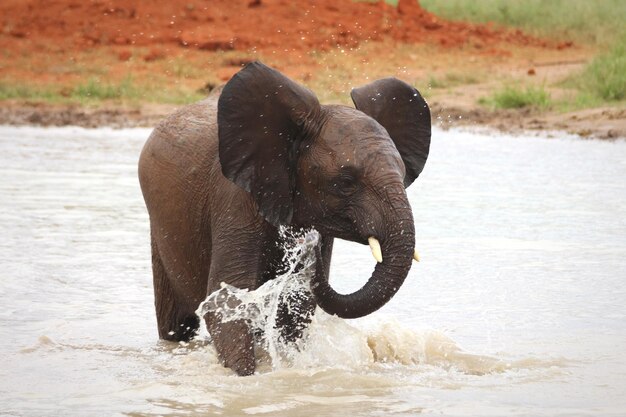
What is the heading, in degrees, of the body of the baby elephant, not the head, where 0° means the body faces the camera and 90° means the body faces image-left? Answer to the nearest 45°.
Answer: approximately 315°
